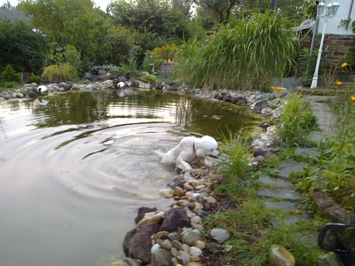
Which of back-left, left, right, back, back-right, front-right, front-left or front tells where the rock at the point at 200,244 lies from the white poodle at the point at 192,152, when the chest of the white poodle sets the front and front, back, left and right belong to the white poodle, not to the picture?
right

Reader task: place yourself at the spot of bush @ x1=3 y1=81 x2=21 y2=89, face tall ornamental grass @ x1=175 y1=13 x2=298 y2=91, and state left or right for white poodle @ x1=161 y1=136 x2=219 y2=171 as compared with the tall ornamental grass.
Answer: right

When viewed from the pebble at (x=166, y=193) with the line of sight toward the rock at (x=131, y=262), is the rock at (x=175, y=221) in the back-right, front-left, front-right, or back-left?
front-left

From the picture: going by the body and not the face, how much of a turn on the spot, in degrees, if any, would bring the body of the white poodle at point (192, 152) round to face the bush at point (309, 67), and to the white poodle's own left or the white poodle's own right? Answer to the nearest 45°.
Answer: approximately 45° to the white poodle's own left

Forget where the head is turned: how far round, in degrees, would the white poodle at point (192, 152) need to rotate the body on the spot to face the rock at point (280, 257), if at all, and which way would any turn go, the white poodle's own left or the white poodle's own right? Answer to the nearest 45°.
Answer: approximately 90° to the white poodle's own right

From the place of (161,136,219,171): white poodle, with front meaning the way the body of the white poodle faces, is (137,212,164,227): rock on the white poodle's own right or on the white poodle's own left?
on the white poodle's own right

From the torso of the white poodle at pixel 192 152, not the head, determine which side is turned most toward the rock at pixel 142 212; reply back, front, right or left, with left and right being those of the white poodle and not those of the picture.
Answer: right

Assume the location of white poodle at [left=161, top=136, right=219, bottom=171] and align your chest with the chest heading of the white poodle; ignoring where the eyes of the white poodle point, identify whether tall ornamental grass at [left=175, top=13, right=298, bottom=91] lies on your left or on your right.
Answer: on your left

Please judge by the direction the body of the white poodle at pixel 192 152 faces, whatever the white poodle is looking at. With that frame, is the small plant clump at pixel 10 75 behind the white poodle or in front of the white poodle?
behind

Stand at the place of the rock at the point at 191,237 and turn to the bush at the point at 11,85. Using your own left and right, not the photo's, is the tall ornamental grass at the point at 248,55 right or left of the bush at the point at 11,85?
right

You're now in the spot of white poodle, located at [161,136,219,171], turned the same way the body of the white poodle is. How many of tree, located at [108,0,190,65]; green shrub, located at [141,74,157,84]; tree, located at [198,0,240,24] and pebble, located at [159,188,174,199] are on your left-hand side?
3

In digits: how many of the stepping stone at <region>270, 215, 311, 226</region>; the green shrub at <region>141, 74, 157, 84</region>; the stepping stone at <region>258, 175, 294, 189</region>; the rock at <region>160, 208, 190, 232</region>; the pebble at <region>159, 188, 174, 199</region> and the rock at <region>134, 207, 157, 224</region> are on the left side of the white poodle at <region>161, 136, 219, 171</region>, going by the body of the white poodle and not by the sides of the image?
1

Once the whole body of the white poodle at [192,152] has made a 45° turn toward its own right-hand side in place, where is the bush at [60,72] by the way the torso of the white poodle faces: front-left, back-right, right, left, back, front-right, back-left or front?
back

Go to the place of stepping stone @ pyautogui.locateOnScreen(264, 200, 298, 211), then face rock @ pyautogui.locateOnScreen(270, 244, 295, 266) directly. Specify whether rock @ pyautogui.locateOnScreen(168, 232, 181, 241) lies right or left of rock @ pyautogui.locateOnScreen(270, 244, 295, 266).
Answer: right

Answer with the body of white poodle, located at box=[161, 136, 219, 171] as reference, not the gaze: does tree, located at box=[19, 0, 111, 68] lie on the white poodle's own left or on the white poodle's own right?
on the white poodle's own left

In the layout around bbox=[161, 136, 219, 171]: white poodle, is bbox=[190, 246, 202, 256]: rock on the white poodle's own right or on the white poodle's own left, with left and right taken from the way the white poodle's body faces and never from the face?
on the white poodle's own right

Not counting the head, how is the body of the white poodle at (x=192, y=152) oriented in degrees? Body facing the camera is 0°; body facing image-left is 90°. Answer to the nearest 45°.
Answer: approximately 270°

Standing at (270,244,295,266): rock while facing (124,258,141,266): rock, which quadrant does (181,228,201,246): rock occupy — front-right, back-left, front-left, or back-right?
front-right

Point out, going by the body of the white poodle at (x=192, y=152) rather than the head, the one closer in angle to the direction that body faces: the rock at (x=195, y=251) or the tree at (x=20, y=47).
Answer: the rock

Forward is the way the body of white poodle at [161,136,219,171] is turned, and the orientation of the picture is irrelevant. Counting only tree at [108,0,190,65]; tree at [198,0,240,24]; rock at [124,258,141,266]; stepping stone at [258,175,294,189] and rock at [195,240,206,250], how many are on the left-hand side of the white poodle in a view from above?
2

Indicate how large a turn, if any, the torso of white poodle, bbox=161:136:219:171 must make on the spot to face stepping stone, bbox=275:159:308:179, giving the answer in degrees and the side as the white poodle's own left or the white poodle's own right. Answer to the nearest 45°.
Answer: approximately 45° to the white poodle's own right
